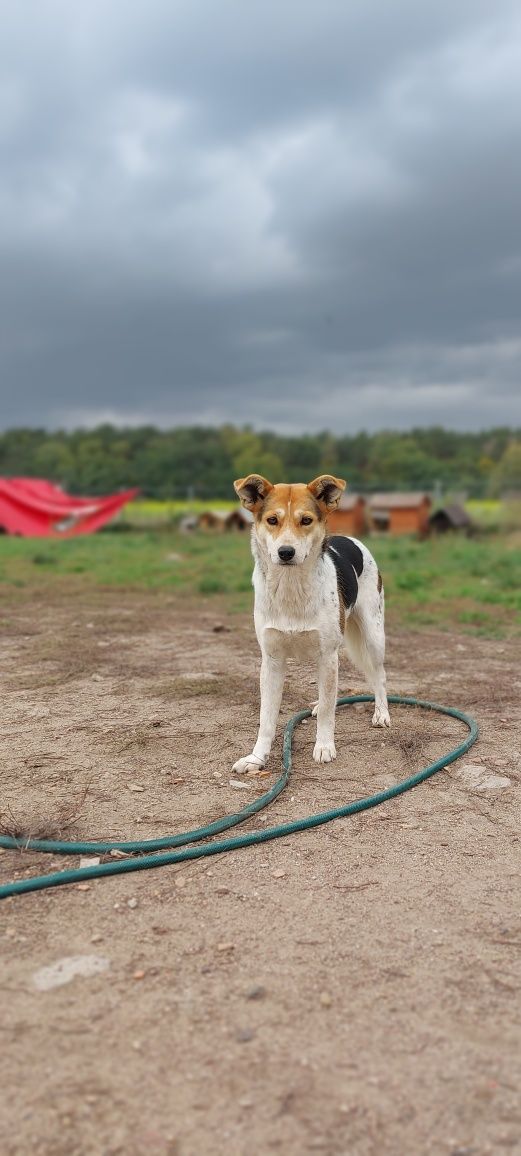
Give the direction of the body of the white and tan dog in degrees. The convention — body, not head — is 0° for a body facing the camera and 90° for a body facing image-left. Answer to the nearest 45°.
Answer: approximately 45°

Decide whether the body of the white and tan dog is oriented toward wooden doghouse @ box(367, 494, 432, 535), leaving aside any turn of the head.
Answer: no

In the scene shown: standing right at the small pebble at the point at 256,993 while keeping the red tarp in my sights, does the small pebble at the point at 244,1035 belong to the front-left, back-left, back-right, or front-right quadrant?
back-left

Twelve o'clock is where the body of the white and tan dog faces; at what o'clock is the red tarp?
The red tarp is roughly at 4 o'clock from the white and tan dog.

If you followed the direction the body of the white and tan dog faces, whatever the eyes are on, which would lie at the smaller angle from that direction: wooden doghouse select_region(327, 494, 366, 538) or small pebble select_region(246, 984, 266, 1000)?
the small pebble

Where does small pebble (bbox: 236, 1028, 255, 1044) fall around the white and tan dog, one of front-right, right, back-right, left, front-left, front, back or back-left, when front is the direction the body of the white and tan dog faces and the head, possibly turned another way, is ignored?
front-left

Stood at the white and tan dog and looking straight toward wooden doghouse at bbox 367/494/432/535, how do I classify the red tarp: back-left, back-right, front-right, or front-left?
front-left

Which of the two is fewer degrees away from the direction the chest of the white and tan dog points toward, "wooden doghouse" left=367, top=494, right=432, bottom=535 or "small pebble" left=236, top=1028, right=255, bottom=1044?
the small pebble

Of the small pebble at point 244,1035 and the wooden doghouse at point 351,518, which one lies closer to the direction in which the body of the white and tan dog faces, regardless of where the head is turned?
the small pebble

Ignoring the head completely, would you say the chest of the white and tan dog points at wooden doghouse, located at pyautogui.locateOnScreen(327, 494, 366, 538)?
no

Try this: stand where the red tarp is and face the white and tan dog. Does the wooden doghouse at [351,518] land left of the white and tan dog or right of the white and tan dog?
left

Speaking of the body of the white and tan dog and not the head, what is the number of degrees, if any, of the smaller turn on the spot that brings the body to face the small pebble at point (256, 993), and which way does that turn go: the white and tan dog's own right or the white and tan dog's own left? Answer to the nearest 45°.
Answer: approximately 45° to the white and tan dog's own left
